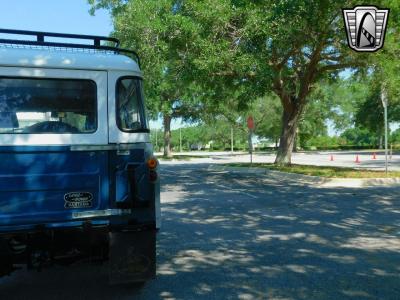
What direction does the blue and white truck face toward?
away from the camera
